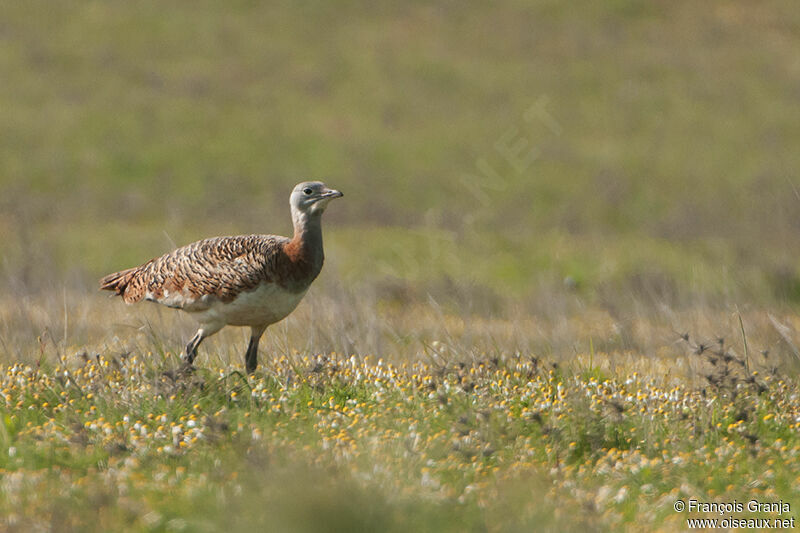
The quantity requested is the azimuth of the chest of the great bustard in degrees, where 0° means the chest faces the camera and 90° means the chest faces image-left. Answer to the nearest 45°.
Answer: approximately 270°
